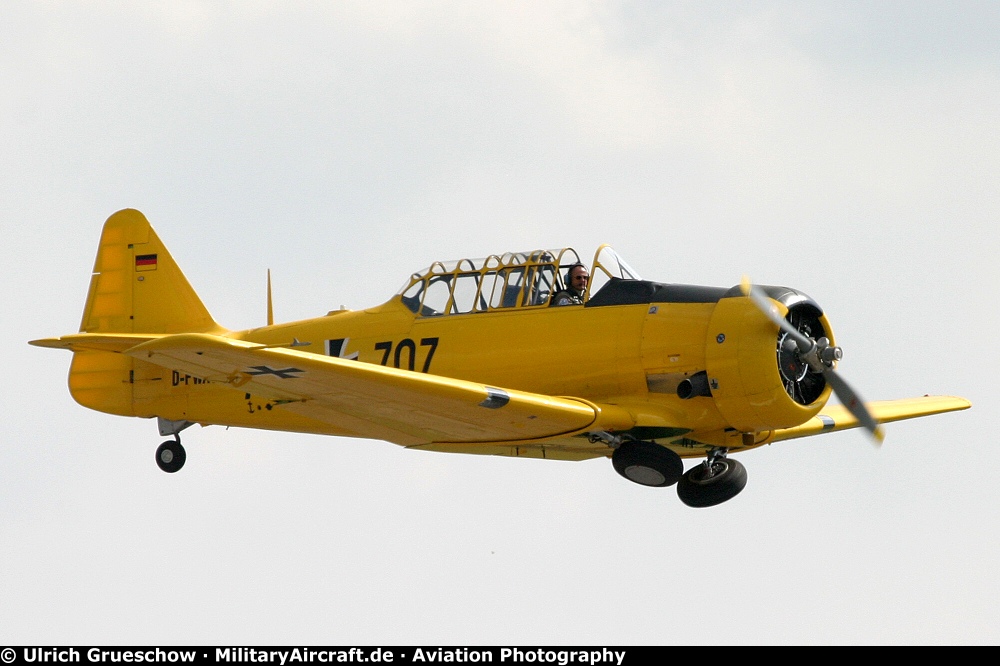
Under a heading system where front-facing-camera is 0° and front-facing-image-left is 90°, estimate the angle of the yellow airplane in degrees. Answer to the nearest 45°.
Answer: approximately 315°

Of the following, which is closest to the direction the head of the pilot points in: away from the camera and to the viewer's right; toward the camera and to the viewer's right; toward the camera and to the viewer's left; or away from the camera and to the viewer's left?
toward the camera and to the viewer's right
